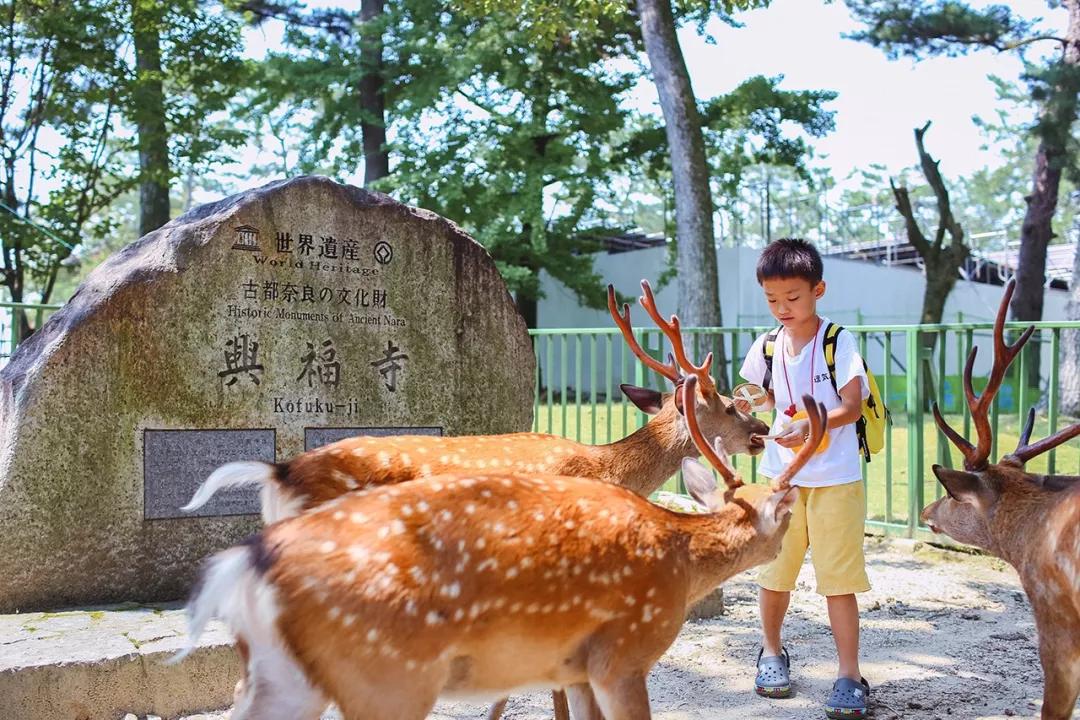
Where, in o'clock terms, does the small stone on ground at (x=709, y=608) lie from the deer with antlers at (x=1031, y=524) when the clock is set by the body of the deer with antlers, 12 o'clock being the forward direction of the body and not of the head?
The small stone on ground is roughly at 12 o'clock from the deer with antlers.

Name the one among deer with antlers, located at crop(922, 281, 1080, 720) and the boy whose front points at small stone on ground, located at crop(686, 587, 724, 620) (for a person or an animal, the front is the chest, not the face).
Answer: the deer with antlers

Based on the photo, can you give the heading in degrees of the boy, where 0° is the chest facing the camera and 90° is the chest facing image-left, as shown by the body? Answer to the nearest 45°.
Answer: approximately 45°

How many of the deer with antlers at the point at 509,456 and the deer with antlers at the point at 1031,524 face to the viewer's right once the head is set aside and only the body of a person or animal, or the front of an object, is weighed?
1

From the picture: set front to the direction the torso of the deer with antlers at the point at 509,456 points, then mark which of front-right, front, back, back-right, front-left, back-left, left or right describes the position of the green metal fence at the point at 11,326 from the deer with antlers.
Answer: back-left

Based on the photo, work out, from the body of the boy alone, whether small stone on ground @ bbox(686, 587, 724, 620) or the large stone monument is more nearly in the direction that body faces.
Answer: the large stone monument

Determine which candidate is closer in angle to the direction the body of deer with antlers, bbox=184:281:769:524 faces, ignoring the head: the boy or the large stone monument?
the boy

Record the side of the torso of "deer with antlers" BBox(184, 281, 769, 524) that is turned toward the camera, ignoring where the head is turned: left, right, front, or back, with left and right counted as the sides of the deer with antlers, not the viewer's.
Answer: right

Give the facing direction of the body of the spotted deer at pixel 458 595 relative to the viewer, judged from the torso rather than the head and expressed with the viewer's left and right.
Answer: facing away from the viewer and to the right of the viewer
